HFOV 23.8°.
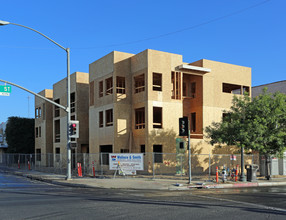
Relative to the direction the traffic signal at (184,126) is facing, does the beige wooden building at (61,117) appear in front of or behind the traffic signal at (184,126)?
behind

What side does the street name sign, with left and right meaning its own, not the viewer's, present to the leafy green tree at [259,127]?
left

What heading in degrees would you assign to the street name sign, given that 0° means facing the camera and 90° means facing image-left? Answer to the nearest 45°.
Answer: approximately 0°

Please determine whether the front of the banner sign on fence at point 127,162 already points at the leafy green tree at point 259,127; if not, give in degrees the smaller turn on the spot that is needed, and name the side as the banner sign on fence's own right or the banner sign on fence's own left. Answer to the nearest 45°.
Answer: approximately 90° to the banner sign on fence's own left

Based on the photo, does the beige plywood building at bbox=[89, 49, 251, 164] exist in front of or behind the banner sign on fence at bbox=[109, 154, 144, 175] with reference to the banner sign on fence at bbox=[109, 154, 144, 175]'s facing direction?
behind

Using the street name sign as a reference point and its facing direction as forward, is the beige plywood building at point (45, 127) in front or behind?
behind

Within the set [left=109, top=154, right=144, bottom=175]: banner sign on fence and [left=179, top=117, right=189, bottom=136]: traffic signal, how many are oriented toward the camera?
2

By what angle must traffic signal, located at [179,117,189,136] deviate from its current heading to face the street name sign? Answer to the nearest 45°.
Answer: approximately 90° to its right
